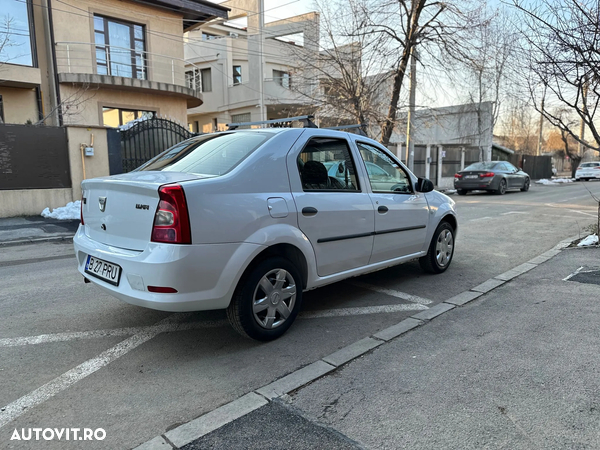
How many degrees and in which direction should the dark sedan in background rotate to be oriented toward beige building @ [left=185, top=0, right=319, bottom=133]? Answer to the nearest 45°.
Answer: approximately 135° to its left

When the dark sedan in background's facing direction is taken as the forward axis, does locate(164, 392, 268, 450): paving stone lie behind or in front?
behind

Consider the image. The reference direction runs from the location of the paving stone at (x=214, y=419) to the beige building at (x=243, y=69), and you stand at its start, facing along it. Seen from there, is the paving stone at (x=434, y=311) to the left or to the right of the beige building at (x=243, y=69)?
right

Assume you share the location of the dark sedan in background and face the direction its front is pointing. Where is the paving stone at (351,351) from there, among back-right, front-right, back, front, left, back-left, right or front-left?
back-right

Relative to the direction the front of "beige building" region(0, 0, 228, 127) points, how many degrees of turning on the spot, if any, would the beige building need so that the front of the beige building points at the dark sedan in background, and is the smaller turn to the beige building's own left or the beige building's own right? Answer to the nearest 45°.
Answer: approximately 45° to the beige building's own left

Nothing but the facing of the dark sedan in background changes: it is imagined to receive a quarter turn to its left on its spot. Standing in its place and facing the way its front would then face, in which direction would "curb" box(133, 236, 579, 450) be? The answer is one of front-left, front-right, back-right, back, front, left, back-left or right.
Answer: back-left

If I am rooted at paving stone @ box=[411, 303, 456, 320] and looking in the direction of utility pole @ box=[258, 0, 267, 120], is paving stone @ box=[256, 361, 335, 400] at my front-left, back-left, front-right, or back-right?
back-left

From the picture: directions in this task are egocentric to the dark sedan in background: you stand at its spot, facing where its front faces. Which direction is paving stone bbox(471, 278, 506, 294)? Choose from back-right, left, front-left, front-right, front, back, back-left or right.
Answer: back-right

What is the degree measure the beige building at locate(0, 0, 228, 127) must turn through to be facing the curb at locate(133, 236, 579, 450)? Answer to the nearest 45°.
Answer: approximately 45° to its right

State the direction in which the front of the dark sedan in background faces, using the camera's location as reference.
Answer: facing away from the viewer and to the right of the viewer

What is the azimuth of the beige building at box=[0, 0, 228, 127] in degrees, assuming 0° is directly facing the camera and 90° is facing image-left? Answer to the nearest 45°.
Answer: approximately 315°

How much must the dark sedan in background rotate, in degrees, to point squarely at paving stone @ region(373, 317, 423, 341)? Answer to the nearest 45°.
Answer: approximately 135° to its right

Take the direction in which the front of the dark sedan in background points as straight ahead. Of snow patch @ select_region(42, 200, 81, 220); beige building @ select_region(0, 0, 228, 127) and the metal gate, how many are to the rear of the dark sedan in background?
3

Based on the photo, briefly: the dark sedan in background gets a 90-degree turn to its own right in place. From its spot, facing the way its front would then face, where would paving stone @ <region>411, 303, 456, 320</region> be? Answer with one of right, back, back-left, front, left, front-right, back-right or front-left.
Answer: front-right

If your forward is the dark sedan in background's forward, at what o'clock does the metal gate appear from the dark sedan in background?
The metal gate is roughly at 6 o'clock from the dark sedan in background.
